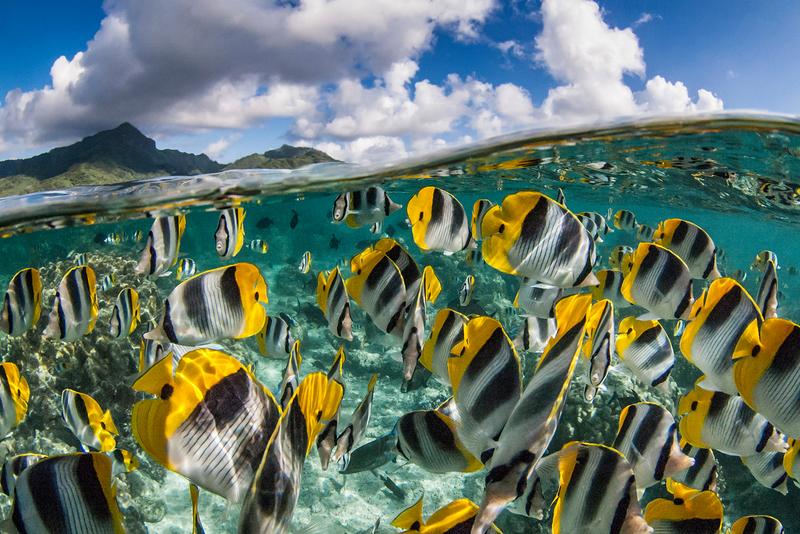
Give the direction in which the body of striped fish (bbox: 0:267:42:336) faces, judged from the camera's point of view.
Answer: to the viewer's left

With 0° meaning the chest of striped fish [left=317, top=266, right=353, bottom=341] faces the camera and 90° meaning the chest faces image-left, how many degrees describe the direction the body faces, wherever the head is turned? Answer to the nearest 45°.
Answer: approximately 315°

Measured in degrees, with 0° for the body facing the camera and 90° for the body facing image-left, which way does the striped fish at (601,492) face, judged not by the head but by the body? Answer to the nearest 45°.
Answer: approximately 270°

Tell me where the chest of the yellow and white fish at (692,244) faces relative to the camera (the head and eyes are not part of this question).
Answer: to the viewer's right

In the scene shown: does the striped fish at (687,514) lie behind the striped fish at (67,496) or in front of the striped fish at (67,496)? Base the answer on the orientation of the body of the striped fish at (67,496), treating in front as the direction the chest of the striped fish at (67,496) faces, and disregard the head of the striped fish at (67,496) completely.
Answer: behind

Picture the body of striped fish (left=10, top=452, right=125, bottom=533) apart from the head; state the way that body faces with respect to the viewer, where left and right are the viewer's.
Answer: facing to the left of the viewer

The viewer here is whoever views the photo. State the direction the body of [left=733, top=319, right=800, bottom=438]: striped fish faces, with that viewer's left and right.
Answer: facing to the right of the viewer

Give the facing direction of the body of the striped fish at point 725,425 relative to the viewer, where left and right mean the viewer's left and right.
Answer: facing to the right of the viewer

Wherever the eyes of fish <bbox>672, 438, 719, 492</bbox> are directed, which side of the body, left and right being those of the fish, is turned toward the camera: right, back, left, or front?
right
